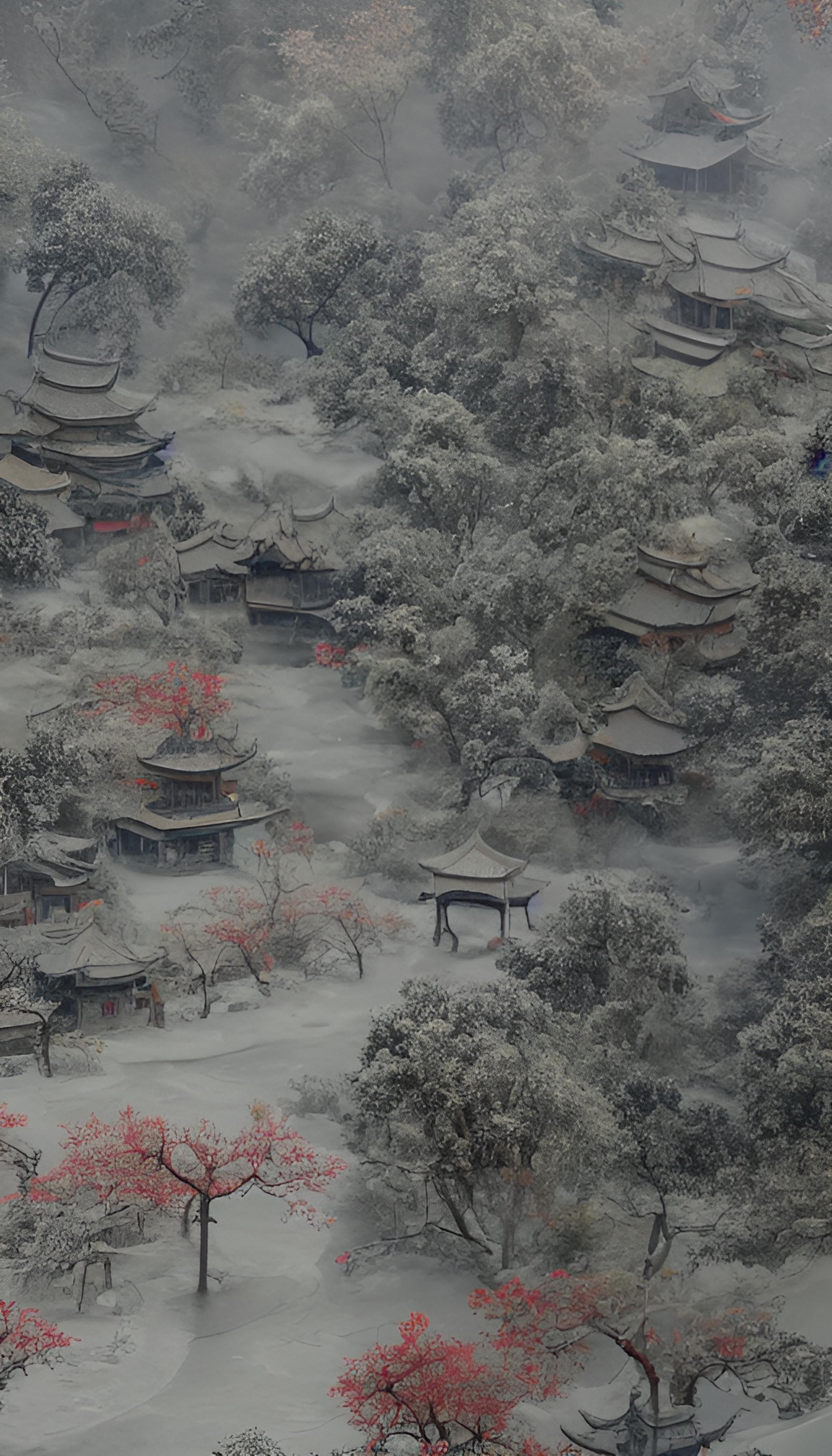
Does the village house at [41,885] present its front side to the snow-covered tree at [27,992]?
yes

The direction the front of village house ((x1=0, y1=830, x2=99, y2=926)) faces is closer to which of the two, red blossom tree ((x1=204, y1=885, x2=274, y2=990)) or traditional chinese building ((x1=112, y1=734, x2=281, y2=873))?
the red blossom tree

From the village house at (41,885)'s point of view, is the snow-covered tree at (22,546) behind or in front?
behind

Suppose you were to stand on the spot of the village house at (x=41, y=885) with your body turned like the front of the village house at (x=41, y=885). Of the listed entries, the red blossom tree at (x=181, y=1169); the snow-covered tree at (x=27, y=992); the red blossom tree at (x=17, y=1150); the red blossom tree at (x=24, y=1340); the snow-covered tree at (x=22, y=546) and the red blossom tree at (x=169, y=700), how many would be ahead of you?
4

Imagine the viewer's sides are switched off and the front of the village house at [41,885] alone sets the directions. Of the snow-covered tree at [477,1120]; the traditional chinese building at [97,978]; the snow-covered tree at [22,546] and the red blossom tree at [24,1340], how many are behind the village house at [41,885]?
1

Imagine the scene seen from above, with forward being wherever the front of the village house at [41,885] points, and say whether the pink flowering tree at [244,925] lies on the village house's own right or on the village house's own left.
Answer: on the village house's own left

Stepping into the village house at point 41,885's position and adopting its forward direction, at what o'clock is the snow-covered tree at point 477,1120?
The snow-covered tree is roughly at 11 o'clock from the village house.

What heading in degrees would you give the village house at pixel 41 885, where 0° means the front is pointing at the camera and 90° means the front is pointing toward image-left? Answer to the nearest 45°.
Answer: approximately 0°

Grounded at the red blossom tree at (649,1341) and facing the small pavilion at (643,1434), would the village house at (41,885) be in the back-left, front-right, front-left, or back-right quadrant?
back-right

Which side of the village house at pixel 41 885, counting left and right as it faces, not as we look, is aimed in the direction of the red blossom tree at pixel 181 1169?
front

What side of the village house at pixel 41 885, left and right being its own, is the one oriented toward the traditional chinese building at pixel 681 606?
left

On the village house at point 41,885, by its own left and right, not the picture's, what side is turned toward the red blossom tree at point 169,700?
back

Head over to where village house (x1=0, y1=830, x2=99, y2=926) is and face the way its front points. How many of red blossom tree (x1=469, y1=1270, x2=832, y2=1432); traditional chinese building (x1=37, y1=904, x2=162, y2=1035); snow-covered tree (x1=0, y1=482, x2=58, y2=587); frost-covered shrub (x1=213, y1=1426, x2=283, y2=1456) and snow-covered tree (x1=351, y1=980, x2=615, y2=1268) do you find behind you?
1

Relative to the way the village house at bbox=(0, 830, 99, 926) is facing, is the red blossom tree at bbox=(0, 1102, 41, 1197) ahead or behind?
ahead

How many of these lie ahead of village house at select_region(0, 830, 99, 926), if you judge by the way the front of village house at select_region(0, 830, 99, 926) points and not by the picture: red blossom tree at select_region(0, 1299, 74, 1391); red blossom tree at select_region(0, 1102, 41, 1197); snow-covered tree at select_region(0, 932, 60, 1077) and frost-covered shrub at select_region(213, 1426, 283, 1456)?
4

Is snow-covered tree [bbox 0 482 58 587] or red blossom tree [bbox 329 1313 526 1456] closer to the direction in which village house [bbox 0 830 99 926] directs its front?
the red blossom tree

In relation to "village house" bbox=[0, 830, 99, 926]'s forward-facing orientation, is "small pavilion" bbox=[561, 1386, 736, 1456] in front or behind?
in front

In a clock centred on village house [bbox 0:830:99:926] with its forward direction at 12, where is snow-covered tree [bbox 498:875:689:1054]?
The snow-covered tree is roughly at 10 o'clock from the village house.
